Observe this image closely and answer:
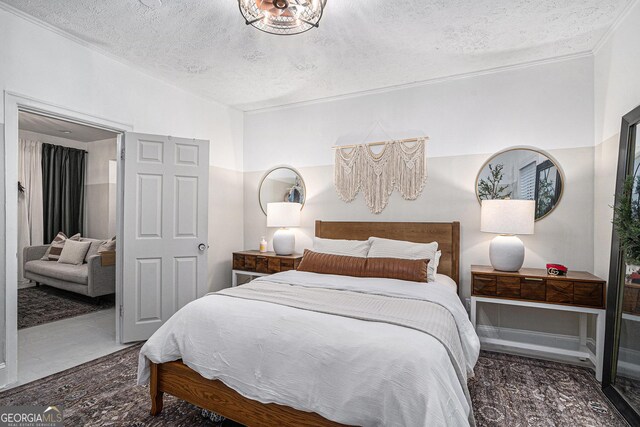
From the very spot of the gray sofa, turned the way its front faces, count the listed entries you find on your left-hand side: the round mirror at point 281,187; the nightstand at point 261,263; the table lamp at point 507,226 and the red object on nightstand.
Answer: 4

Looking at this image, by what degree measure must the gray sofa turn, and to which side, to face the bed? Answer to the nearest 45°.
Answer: approximately 45° to its left

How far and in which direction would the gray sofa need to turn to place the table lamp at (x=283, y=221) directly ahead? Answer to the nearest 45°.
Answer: approximately 90° to its left

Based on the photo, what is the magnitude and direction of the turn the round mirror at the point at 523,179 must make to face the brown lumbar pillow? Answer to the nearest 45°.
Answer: approximately 45° to its right

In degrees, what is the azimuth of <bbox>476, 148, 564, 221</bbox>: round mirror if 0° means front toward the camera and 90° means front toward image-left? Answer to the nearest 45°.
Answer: approximately 0°

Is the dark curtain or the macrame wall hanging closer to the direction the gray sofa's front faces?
the macrame wall hanging

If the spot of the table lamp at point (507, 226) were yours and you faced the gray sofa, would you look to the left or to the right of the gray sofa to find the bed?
left

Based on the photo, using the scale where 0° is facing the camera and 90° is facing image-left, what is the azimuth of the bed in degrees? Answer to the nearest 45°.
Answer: approximately 45°

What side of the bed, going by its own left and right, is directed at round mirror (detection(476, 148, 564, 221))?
left

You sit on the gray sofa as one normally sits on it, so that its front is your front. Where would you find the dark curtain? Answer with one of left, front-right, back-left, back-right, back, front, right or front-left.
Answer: back-right

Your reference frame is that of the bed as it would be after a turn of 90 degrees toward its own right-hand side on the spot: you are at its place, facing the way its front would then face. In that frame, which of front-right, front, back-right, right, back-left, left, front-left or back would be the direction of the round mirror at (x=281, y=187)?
front-right

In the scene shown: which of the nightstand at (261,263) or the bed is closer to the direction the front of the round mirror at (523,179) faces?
the bed
